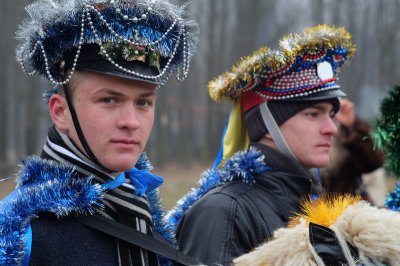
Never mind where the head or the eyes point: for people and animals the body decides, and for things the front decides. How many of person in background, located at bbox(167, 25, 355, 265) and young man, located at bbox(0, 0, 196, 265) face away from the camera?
0

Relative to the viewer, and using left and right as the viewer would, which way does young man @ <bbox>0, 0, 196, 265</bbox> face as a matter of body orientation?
facing the viewer and to the right of the viewer

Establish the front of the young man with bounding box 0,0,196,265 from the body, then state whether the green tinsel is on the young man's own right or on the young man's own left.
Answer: on the young man's own left

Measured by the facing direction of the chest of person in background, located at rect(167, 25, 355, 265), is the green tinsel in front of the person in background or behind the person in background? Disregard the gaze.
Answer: in front

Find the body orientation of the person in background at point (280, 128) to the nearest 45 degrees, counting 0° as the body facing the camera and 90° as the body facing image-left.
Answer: approximately 270°

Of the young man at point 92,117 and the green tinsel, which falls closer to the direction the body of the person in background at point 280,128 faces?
the green tinsel

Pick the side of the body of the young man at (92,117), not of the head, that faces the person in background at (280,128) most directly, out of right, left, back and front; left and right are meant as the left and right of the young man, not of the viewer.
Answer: left
